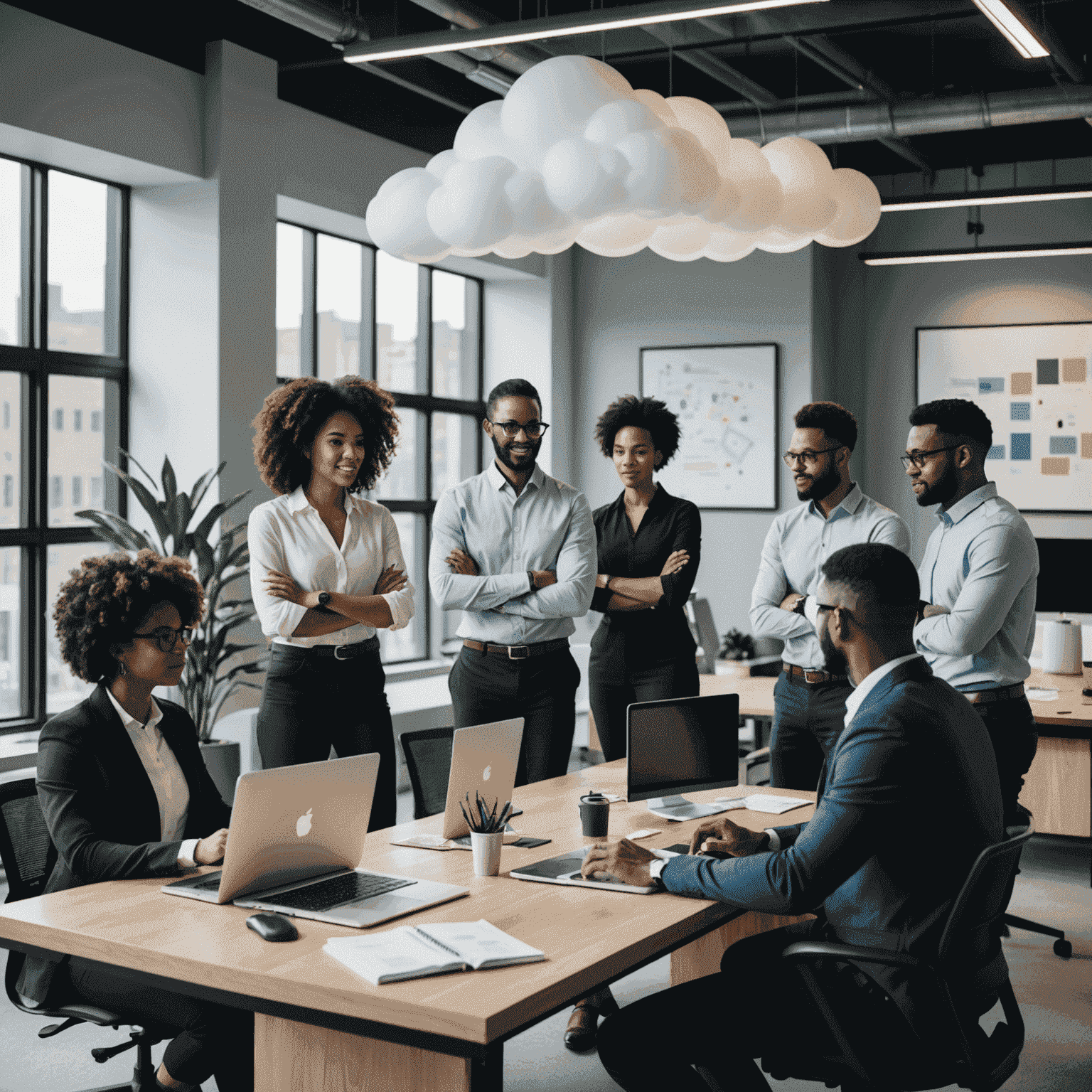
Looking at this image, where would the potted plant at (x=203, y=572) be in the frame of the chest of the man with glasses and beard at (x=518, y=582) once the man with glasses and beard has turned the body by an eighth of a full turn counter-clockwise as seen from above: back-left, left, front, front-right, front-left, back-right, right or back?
back

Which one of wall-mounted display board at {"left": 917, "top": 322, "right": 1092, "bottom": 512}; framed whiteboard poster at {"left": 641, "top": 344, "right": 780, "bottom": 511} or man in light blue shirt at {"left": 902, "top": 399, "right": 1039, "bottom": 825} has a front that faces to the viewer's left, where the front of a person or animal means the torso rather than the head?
the man in light blue shirt

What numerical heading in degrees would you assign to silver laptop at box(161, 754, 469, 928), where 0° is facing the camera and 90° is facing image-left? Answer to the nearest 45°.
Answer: approximately 135°

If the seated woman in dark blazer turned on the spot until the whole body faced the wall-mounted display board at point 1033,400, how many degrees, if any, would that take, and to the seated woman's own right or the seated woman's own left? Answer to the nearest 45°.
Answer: approximately 90° to the seated woman's own left

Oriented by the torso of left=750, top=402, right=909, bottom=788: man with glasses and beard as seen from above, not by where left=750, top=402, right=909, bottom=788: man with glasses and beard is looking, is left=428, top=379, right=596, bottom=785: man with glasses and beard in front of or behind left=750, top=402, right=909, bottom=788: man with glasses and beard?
in front

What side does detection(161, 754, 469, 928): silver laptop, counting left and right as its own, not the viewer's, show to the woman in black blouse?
right

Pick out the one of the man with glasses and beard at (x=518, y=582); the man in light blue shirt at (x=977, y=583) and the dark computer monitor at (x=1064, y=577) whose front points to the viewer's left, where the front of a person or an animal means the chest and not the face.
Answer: the man in light blue shirt

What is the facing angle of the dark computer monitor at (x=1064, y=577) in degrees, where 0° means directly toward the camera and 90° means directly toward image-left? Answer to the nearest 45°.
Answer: approximately 0°

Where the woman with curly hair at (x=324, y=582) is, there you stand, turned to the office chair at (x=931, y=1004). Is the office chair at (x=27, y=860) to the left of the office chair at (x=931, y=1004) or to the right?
right

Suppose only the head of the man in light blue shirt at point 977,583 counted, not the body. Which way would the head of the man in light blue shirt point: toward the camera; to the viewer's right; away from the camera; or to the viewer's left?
to the viewer's left

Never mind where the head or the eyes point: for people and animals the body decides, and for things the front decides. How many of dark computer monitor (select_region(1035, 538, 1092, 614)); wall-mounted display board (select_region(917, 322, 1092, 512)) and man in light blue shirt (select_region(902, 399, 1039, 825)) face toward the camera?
2

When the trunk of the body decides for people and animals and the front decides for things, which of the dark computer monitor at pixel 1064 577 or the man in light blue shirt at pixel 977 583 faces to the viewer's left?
the man in light blue shirt

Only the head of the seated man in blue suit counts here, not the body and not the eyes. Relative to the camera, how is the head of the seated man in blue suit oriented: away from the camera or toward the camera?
away from the camera

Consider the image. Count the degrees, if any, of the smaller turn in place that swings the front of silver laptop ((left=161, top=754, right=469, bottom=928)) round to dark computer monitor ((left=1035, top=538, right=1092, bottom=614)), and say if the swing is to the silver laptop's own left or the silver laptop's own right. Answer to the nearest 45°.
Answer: approximately 90° to the silver laptop's own right
